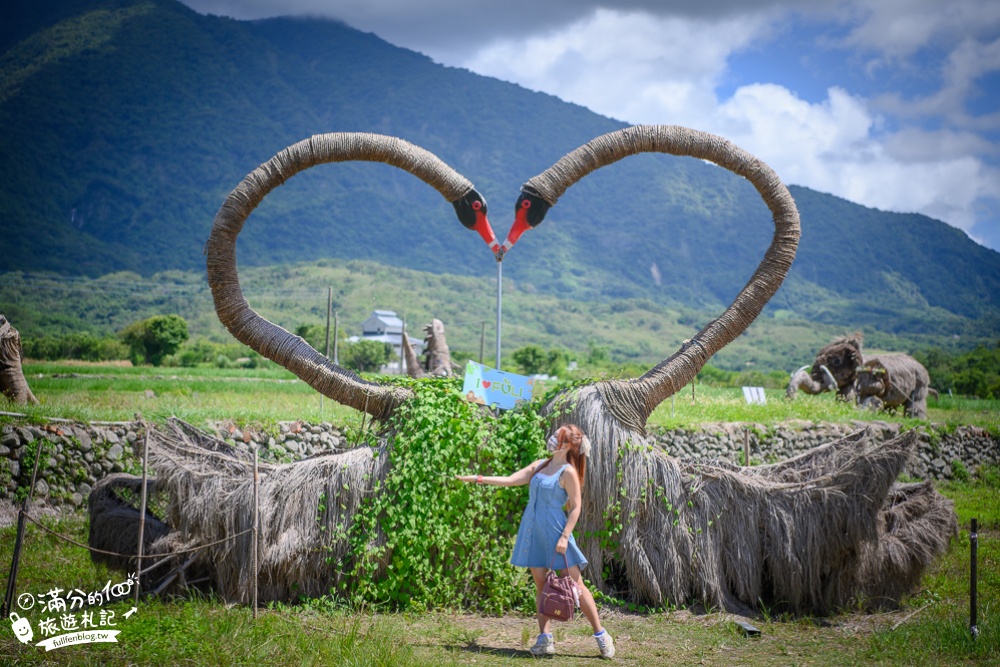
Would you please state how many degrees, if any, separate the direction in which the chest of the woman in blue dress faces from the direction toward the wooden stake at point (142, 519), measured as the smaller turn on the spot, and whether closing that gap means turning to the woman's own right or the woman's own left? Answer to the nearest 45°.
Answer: approximately 45° to the woman's own right

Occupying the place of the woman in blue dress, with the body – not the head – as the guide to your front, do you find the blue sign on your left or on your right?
on your right

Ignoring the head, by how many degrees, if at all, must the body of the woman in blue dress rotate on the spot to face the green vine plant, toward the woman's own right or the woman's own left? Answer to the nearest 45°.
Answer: approximately 90° to the woman's own right

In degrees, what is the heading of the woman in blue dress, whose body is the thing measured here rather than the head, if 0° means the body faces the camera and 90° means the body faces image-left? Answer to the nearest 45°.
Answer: approximately 45°
